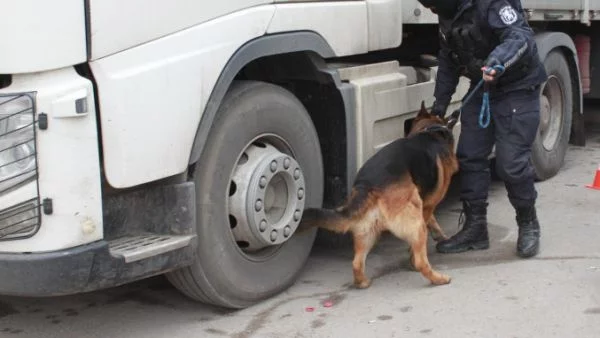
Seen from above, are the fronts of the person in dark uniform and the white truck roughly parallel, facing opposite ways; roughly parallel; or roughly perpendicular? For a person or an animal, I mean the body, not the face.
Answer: roughly parallel

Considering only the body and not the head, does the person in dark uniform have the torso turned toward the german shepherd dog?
yes

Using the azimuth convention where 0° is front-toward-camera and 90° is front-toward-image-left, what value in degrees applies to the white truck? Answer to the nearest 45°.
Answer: approximately 45°

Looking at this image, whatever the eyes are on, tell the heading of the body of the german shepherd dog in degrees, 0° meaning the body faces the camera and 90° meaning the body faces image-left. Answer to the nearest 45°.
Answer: approximately 225°

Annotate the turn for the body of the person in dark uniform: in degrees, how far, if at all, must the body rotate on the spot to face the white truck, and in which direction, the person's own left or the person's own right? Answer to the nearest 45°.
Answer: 0° — they already face it

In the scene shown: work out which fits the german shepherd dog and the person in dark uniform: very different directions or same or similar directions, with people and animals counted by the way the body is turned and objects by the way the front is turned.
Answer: very different directions

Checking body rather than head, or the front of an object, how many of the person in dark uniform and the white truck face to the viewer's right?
0

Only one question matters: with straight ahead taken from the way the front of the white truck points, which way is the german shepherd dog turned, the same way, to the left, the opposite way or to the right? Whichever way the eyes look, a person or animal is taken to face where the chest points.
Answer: the opposite way

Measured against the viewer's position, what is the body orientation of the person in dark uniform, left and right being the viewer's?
facing the viewer and to the left of the viewer

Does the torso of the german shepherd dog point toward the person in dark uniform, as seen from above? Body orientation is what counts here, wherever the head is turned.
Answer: yes
